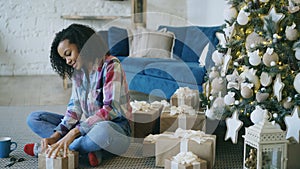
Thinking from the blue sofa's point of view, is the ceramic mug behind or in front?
in front

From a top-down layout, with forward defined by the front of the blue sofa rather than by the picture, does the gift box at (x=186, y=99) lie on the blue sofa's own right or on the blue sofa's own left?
on the blue sofa's own left

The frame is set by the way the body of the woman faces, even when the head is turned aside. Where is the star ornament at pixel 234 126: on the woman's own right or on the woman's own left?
on the woman's own left
